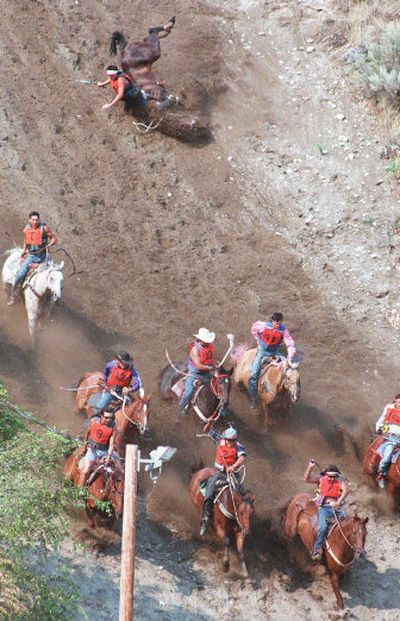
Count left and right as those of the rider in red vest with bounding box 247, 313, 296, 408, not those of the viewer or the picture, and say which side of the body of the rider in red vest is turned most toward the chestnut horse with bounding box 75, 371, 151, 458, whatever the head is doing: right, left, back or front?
right

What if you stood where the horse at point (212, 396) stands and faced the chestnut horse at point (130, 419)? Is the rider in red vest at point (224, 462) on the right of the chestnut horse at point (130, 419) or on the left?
left

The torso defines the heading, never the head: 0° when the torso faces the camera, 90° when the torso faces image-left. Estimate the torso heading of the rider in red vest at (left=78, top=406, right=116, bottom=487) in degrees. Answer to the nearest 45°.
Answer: approximately 315°

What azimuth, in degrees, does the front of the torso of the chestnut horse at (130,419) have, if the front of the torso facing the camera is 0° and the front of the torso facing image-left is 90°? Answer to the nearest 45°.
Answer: approximately 315°

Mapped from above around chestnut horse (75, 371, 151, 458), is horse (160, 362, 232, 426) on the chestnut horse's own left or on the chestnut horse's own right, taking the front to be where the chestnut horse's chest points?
on the chestnut horse's own left

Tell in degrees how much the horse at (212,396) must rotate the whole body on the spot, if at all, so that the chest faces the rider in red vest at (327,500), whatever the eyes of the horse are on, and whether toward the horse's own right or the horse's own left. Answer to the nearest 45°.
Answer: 0° — it already faces them

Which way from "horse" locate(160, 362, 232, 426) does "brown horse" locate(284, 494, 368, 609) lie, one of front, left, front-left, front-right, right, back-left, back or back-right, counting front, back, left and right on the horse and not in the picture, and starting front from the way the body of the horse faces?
front

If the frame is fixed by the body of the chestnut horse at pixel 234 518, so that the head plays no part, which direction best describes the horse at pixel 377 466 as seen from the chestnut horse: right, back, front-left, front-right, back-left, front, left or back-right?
left

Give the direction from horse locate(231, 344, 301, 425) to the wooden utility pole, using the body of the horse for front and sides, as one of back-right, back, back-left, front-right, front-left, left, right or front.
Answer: front-right

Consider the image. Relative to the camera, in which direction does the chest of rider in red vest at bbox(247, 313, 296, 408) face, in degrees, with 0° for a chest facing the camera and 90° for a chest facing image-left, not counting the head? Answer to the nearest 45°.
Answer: approximately 315°

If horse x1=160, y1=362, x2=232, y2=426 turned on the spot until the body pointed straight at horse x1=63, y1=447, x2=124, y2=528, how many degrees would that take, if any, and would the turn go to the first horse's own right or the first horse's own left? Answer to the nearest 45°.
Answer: approximately 45° to the first horse's own right

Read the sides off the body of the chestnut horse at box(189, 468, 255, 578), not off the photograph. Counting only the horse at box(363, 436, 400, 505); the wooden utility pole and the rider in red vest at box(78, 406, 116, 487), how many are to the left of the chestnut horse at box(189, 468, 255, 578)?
1

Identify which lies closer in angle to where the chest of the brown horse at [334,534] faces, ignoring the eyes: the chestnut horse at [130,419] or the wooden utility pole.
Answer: the wooden utility pole

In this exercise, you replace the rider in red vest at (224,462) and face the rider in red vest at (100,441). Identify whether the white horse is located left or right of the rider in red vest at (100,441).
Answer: right

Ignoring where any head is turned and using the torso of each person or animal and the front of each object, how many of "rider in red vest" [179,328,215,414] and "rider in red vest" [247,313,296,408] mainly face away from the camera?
0
